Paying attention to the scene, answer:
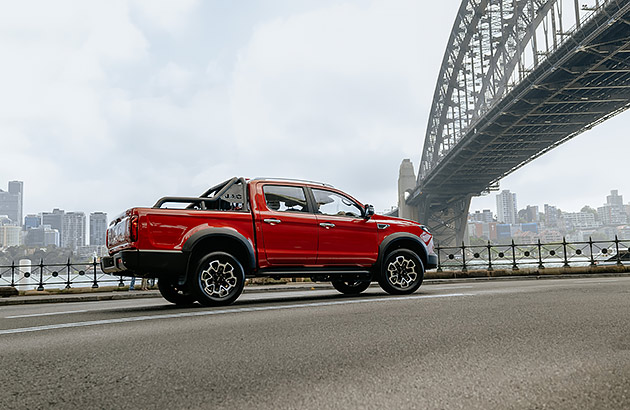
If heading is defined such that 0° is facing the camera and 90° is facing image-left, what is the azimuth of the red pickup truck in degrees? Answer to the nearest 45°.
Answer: approximately 225°

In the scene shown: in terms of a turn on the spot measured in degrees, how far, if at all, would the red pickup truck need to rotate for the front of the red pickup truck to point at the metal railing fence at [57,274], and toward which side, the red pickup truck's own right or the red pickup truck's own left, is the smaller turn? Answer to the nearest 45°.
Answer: approximately 90° to the red pickup truck's own left
